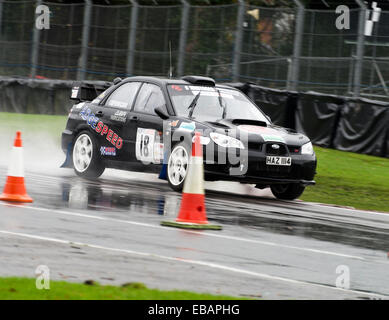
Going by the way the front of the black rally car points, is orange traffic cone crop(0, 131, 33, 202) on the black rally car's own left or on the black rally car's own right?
on the black rally car's own right

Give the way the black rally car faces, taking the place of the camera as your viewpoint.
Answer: facing the viewer and to the right of the viewer

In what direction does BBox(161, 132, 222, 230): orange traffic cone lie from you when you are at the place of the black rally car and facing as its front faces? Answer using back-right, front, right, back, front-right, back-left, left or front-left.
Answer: front-right
